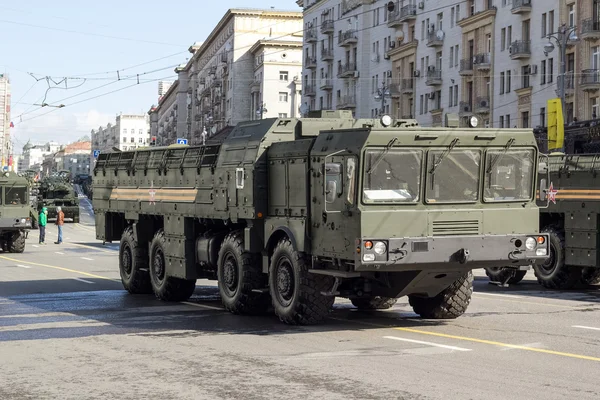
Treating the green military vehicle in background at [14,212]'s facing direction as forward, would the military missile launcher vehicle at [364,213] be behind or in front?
in front

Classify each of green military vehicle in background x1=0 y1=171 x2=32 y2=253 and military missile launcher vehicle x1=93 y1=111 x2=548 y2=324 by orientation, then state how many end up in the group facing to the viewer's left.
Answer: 0

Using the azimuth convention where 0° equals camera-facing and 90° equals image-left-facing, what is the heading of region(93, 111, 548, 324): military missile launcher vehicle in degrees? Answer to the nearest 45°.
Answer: approximately 315°

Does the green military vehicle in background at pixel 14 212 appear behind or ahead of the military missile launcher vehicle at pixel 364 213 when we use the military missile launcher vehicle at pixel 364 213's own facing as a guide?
behind
